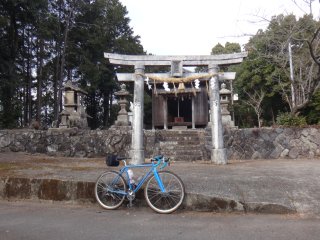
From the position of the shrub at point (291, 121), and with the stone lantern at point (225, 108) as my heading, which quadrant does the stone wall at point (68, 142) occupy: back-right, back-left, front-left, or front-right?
front-left

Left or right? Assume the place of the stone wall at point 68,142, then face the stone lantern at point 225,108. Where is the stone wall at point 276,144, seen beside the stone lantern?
right

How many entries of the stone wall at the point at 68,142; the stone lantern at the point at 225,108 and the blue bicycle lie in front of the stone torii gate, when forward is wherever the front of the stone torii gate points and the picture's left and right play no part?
1

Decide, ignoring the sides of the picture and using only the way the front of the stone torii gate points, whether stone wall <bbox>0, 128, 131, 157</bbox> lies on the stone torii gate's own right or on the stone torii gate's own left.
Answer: on the stone torii gate's own right

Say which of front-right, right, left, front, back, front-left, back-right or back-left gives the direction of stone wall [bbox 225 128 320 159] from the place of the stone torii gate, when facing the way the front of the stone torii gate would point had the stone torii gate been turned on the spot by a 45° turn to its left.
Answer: left

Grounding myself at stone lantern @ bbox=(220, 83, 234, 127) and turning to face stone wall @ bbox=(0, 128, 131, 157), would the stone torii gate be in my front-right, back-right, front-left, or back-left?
front-left

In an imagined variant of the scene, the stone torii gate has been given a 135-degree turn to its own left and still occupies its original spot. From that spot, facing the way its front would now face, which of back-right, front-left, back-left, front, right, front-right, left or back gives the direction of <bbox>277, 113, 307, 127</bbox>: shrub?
front

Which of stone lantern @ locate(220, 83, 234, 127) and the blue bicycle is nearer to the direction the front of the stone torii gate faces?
the blue bicycle

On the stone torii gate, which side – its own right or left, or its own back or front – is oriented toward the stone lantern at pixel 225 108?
back

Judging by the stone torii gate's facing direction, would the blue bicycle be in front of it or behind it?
in front

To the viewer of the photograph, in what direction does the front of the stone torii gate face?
facing the viewer
